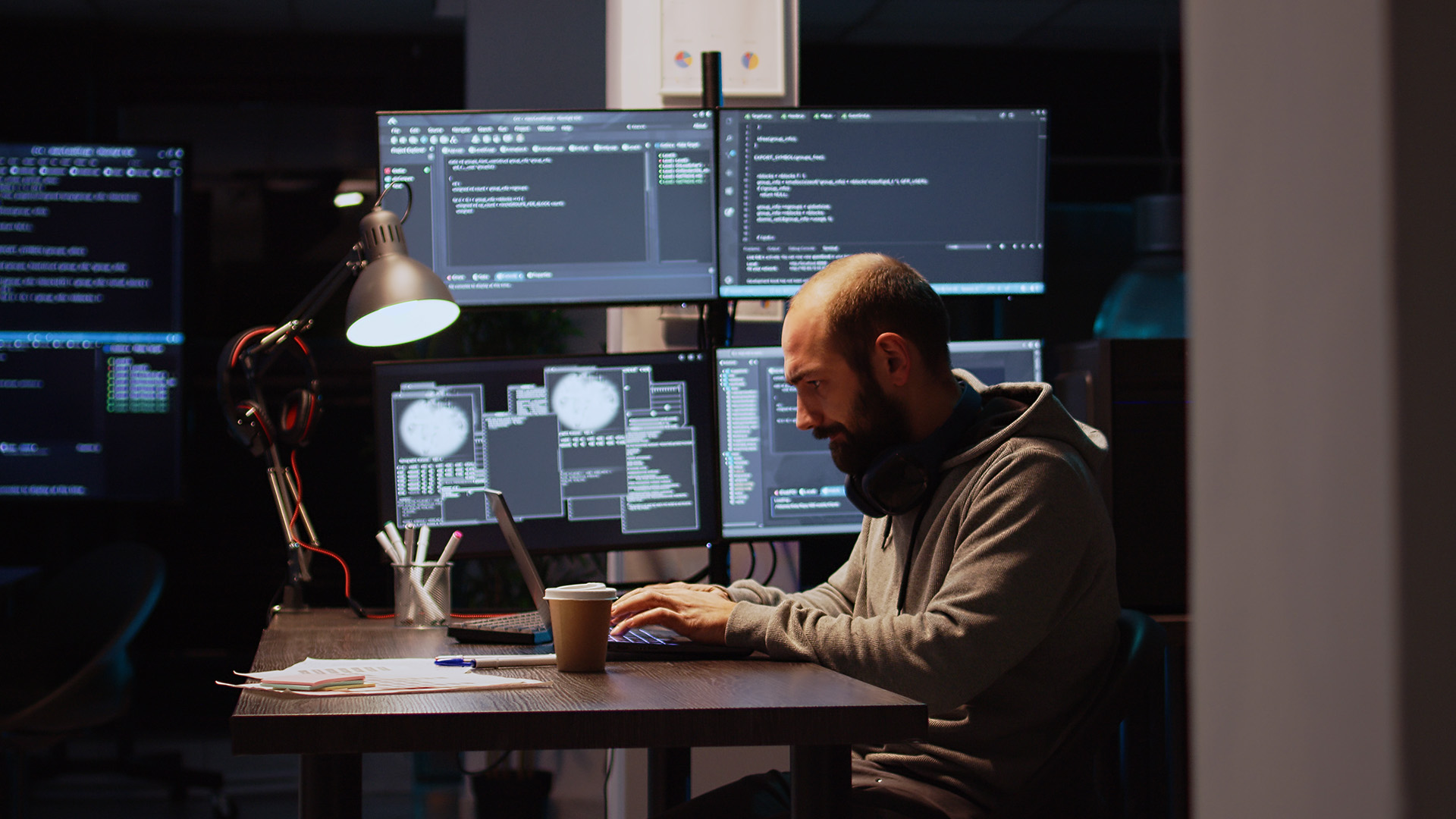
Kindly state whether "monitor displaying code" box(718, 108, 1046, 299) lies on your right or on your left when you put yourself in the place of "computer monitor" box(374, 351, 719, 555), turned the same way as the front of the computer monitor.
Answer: on your left

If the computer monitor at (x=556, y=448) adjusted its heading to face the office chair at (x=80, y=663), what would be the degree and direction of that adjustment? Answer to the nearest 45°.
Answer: approximately 135° to its right

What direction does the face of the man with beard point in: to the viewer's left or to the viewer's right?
to the viewer's left

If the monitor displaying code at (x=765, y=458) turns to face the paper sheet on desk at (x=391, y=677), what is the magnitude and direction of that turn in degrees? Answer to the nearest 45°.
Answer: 0° — it already faces it

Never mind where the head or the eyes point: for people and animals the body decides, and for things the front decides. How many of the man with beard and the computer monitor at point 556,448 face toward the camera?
1

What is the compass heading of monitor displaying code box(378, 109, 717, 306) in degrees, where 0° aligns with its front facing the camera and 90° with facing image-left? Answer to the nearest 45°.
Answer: approximately 0°

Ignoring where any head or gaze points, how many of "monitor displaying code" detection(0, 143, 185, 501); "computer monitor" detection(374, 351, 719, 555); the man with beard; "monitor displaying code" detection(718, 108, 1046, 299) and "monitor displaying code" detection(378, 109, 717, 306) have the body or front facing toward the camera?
4
